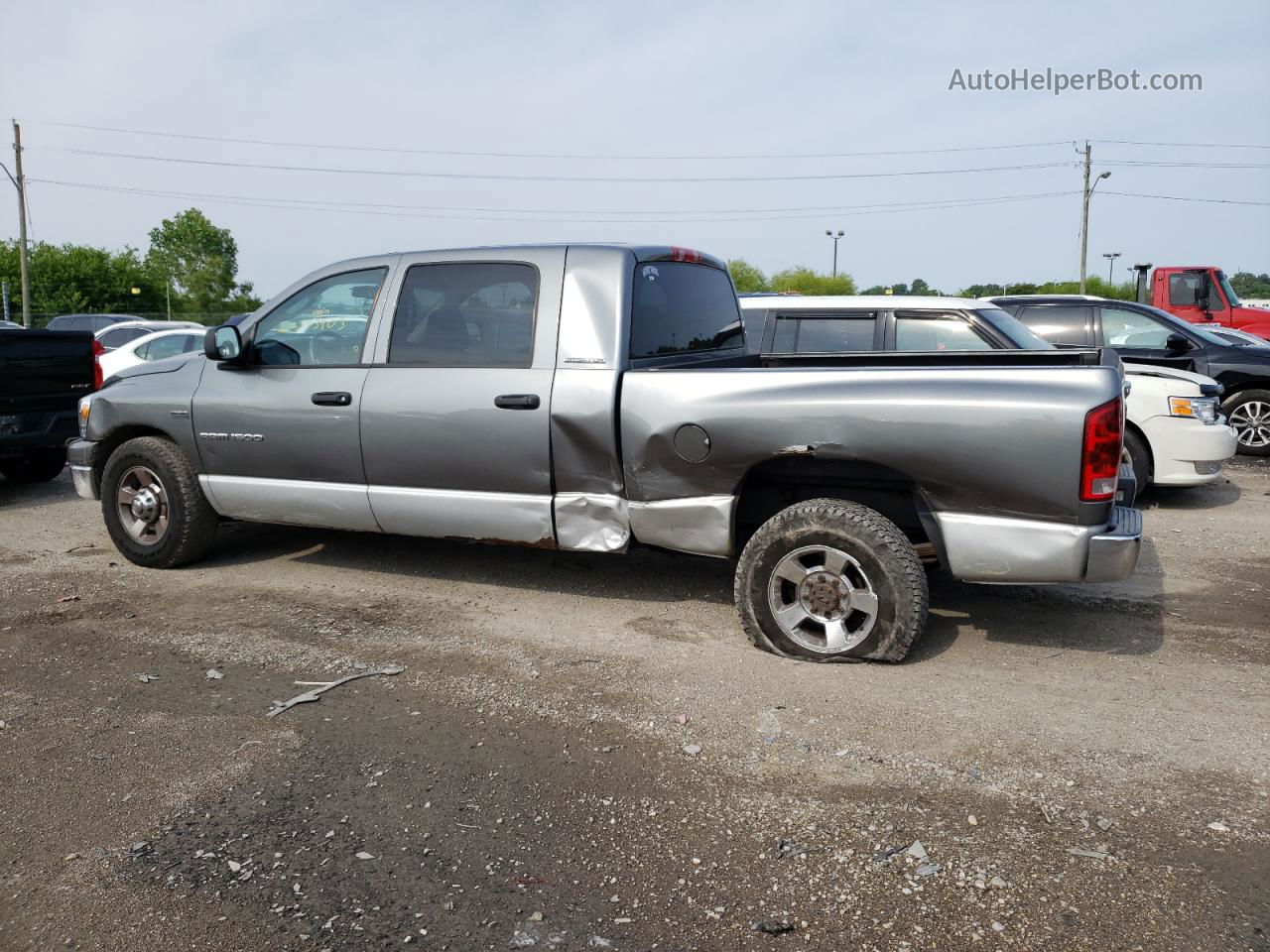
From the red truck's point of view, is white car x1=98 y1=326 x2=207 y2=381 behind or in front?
behind

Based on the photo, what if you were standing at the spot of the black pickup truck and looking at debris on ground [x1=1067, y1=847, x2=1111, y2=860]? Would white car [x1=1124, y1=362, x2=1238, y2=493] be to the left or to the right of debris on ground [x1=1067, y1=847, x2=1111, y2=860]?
left

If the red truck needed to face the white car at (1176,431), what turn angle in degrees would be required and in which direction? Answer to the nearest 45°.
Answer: approximately 90° to its right

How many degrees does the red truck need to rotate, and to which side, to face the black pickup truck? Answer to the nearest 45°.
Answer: approximately 135° to its right

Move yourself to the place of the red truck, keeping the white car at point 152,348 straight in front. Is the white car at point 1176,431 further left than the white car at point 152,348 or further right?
left

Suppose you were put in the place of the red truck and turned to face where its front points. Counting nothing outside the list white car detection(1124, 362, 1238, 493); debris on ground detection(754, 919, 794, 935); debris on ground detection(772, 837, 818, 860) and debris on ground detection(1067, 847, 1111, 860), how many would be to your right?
4

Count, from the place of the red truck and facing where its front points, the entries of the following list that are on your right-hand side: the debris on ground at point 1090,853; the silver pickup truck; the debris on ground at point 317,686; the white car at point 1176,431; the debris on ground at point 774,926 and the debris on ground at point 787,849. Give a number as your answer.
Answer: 6

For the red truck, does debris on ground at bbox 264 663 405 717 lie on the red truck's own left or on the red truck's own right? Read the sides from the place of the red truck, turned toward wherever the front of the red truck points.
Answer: on the red truck's own right

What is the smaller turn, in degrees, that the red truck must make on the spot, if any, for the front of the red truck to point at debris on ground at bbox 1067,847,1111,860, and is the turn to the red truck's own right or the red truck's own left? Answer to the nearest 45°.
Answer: approximately 90° to the red truck's own right

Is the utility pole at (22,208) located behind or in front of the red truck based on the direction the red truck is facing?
behind

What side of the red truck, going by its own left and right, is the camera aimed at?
right

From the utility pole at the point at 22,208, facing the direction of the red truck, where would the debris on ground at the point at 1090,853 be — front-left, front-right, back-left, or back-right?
front-right

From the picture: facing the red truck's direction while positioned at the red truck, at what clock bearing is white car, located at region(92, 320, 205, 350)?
The white car is roughly at 5 o'clock from the red truck.

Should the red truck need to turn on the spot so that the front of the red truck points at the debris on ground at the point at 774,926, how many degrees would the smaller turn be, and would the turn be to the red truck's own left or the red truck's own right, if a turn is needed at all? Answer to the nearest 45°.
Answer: approximately 90° to the red truck's own right
